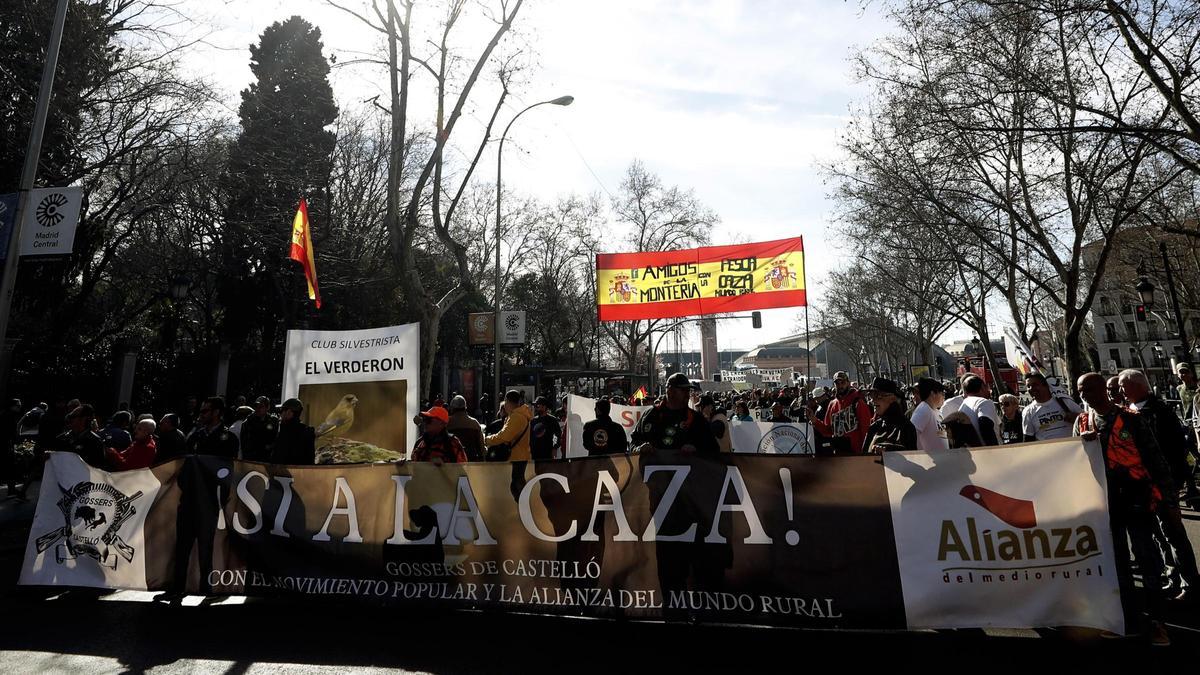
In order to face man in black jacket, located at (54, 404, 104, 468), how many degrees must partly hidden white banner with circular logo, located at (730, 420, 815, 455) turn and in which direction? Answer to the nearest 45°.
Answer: approximately 45° to its right

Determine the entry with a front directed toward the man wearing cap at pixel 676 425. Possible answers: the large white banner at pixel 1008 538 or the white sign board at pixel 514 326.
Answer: the white sign board

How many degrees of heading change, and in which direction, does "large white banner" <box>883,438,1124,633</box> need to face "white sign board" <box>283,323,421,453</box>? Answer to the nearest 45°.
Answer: approximately 90° to its right

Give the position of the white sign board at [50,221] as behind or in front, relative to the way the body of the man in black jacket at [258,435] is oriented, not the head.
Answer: behind

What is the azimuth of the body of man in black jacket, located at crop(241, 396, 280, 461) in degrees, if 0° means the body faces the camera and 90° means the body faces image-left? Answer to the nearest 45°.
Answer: approximately 0°

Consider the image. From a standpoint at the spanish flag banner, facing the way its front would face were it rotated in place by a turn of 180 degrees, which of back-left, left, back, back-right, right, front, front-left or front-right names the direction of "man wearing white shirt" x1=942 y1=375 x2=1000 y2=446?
back-right

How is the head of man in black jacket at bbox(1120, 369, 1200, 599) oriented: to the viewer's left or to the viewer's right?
to the viewer's left
